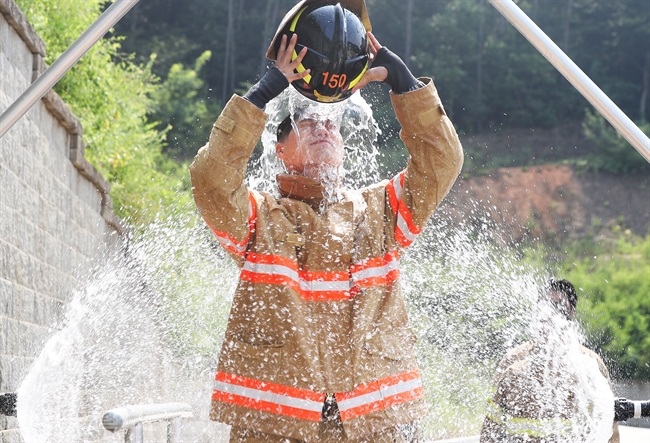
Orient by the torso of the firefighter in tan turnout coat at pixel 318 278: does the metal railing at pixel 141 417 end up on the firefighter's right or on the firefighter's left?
on the firefighter's right

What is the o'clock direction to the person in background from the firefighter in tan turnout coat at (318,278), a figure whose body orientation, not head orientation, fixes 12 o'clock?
The person in background is roughly at 7 o'clock from the firefighter in tan turnout coat.

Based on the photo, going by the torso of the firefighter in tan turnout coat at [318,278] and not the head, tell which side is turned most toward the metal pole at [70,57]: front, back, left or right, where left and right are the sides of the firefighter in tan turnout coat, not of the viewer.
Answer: right

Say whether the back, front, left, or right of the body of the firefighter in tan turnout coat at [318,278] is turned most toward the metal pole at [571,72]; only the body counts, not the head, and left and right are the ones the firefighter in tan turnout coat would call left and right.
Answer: left

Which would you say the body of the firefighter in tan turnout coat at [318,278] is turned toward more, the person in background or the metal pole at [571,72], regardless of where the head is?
the metal pole

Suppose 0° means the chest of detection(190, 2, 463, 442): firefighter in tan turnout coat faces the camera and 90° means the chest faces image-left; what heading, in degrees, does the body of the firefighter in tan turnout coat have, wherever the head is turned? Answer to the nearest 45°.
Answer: approximately 0°
